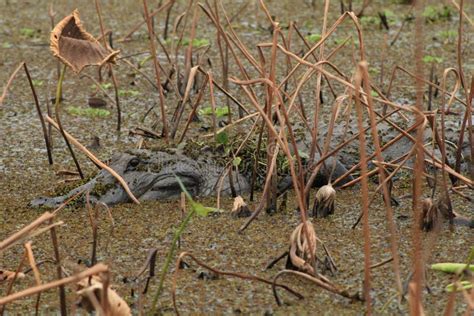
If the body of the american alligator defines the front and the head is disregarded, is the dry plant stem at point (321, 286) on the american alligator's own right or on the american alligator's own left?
on the american alligator's own left

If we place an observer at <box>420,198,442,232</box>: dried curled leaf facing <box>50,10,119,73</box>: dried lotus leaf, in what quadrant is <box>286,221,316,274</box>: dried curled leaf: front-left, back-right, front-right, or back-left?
front-left

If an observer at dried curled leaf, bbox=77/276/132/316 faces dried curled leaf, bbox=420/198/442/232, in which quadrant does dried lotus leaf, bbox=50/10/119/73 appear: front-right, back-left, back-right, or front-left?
front-left

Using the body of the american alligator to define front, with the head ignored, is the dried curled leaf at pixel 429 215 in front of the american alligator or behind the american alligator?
behind

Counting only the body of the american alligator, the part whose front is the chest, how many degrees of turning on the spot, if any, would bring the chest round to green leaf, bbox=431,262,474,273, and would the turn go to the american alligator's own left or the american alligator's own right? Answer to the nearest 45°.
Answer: approximately 135° to the american alligator's own left

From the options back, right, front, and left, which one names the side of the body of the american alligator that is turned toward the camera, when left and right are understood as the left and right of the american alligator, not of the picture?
left

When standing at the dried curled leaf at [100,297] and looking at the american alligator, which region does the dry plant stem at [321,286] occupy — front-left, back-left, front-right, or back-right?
front-right

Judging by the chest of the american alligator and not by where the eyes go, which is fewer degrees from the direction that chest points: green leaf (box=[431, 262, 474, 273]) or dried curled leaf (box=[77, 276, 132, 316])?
the dried curled leaf

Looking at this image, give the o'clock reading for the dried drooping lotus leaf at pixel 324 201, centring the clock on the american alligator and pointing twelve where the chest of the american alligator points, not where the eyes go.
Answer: The dried drooping lotus leaf is roughly at 7 o'clock from the american alligator.

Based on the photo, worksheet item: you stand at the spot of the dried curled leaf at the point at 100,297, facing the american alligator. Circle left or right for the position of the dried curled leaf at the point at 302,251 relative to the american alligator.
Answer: right

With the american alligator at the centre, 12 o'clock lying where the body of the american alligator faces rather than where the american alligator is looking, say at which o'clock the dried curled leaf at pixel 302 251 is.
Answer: The dried curled leaf is roughly at 8 o'clock from the american alligator.
